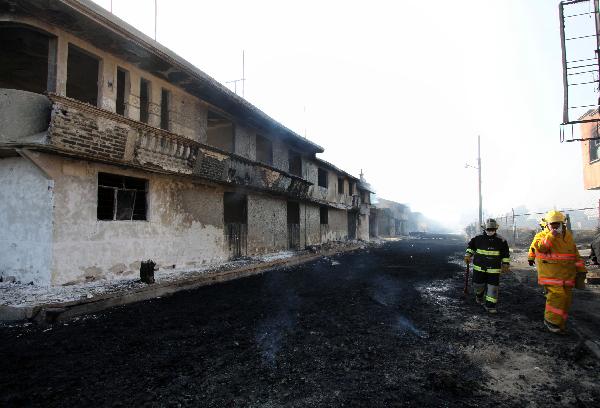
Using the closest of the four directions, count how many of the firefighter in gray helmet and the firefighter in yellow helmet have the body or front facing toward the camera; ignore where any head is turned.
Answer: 2

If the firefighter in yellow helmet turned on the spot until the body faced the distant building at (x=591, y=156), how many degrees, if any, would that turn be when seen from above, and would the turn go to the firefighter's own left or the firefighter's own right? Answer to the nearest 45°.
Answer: approximately 180°

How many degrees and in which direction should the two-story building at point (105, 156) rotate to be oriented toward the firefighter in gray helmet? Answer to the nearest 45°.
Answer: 0° — it already faces them

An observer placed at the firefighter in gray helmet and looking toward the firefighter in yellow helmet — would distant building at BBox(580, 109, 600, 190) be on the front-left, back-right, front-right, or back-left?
back-left

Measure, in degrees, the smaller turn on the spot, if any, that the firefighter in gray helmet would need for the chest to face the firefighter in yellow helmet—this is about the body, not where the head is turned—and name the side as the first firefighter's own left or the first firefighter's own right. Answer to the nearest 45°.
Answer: approximately 45° to the first firefighter's own left

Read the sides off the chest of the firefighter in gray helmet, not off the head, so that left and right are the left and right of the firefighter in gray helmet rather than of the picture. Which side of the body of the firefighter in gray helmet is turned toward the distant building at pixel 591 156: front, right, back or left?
back

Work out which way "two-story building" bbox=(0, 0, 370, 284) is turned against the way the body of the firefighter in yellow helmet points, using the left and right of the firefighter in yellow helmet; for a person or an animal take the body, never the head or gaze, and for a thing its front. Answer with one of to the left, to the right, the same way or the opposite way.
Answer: to the left

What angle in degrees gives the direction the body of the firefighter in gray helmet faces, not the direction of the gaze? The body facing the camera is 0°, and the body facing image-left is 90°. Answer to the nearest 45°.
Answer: approximately 0°

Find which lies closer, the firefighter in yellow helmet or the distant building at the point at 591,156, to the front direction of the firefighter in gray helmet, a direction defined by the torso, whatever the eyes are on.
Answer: the firefighter in yellow helmet

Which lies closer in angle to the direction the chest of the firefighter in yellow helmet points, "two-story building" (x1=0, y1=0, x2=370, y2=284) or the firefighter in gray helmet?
the two-story building
